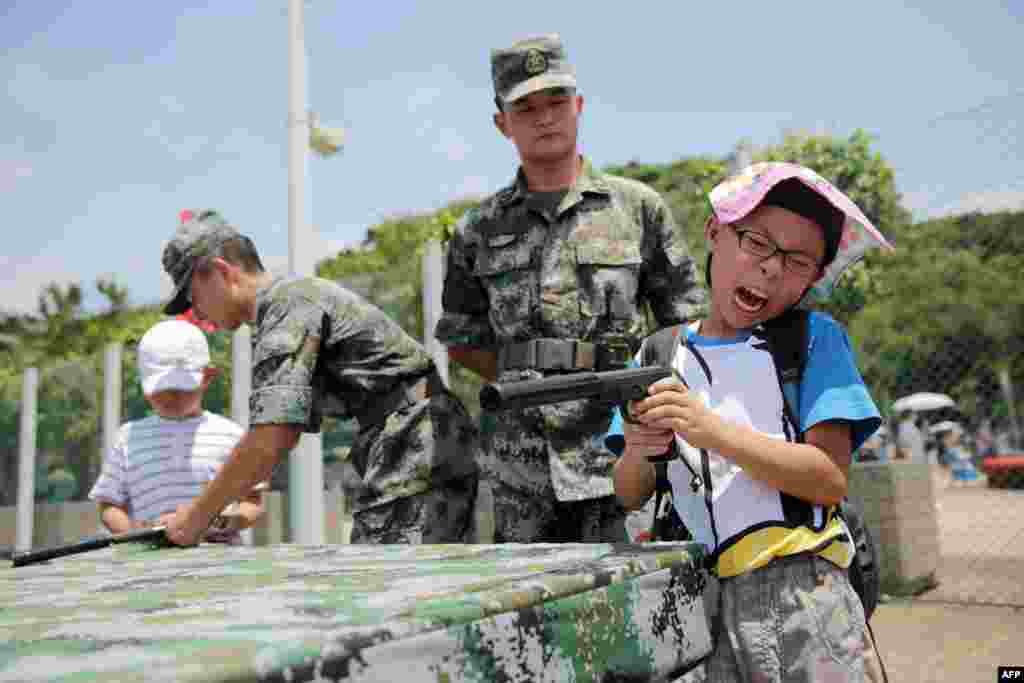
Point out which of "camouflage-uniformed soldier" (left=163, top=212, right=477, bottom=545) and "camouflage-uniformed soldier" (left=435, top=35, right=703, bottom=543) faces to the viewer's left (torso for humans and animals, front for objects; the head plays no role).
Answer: "camouflage-uniformed soldier" (left=163, top=212, right=477, bottom=545)

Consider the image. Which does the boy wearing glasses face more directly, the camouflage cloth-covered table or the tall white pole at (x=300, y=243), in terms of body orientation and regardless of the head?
the camouflage cloth-covered table

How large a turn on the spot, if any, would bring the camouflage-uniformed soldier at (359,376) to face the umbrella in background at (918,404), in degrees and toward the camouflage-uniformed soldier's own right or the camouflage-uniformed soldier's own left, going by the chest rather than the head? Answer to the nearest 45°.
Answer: approximately 135° to the camouflage-uniformed soldier's own right

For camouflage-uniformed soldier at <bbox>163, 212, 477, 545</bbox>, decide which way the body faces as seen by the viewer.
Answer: to the viewer's left

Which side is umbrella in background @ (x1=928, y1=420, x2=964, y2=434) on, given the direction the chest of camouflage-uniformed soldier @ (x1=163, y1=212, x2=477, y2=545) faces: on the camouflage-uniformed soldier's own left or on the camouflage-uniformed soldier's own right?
on the camouflage-uniformed soldier's own right

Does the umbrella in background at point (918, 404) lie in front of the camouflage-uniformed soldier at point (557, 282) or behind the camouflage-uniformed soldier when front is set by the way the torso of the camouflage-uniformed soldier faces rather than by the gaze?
behind

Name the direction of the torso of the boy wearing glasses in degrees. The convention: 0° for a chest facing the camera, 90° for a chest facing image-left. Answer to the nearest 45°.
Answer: approximately 45°

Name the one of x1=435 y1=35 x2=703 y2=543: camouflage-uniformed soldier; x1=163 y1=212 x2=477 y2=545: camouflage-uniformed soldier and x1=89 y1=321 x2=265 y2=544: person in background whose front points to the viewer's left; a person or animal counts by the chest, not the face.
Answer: x1=163 y1=212 x2=477 y2=545: camouflage-uniformed soldier

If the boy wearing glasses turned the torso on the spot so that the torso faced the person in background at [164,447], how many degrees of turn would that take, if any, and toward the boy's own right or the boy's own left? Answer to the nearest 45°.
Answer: approximately 90° to the boy's own right
